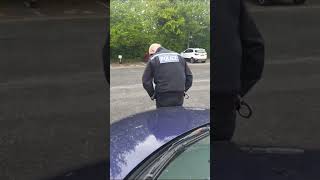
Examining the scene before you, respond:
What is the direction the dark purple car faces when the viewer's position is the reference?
facing away from the viewer and to the left of the viewer

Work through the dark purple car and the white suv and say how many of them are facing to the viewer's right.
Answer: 0
